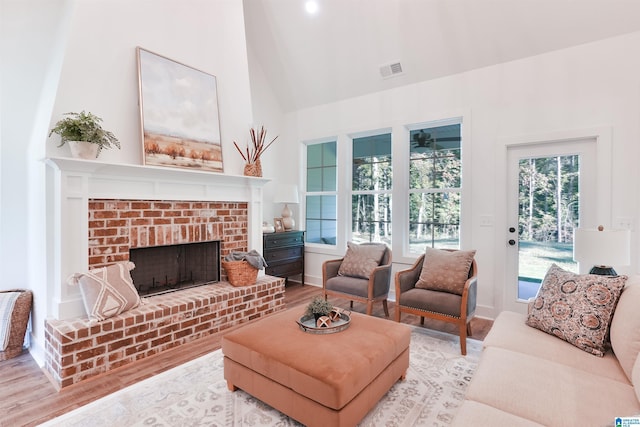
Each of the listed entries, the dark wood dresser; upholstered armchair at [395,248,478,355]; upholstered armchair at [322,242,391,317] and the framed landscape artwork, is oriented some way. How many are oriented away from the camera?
0

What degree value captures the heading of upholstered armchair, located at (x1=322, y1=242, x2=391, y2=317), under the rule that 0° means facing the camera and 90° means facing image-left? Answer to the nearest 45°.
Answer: approximately 45°

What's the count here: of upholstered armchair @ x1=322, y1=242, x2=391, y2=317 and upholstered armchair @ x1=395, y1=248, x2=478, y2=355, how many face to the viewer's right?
0

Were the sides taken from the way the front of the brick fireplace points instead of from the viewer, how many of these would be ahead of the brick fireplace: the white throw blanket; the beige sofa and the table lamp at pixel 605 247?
2

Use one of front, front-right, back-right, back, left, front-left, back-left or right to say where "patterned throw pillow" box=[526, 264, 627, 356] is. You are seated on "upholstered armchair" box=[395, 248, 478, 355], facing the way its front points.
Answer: left

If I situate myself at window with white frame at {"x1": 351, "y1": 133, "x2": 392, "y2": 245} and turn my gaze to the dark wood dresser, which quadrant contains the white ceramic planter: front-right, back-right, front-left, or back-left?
front-left

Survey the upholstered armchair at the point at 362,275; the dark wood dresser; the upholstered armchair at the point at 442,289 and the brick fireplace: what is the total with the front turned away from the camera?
0

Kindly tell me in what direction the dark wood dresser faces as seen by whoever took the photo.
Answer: facing the viewer and to the right of the viewer

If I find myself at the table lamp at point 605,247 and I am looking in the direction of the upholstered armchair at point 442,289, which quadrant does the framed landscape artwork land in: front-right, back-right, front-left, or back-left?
front-left

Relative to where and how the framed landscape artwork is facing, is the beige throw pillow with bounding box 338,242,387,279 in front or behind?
in front

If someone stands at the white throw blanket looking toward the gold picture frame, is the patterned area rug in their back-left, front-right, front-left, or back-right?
front-right

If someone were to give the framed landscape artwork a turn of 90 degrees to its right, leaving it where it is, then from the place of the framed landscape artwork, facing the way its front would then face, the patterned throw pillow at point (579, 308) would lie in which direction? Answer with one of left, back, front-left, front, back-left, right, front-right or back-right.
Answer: left

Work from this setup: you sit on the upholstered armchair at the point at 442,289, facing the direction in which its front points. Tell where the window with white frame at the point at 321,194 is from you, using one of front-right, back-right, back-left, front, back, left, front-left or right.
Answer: right

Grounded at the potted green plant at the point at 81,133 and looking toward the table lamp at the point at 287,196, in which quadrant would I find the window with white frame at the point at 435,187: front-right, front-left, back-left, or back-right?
front-right
